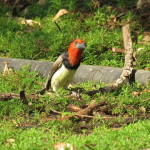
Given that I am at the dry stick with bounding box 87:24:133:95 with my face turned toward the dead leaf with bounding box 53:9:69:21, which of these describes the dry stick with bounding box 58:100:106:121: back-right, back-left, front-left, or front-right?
back-left

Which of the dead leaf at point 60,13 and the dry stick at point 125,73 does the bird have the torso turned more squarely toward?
the dry stick

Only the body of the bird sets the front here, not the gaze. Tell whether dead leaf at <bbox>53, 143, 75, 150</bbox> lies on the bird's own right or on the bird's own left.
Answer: on the bird's own right

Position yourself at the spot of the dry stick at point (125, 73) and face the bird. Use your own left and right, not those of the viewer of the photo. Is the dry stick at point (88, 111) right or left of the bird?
left

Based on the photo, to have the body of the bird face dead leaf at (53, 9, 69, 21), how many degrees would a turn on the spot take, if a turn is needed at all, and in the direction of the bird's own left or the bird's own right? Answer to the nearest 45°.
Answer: approximately 135° to the bird's own left

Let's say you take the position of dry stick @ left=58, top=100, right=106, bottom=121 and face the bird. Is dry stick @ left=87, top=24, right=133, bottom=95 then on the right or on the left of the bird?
right

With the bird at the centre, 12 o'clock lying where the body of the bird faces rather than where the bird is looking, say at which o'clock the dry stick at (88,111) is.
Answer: The dry stick is roughly at 1 o'clock from the bird.

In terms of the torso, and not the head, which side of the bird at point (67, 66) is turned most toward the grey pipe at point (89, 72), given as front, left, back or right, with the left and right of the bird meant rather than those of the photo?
left
